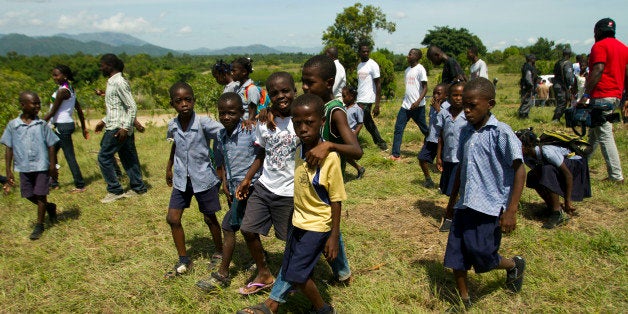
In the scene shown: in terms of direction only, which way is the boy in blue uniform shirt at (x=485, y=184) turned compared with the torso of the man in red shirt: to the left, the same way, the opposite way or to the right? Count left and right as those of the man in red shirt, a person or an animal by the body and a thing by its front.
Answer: to the left

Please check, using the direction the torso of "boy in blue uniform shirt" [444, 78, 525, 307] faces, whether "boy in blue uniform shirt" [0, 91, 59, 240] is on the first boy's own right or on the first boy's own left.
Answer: on the first boy's own right

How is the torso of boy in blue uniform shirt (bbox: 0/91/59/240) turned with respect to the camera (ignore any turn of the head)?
toward the camera

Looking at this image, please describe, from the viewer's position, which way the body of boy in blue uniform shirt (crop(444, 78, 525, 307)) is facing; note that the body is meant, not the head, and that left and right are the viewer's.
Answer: facing the viewer and to the left of the viewer

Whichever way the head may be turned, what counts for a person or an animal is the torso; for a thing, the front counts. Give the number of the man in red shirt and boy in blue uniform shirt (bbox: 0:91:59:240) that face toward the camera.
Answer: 1

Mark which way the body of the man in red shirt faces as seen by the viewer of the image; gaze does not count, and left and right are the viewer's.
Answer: facing away from the viewer and to the left of the viewer

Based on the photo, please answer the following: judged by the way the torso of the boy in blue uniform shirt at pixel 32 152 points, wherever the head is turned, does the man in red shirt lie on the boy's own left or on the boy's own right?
on the boy's own left

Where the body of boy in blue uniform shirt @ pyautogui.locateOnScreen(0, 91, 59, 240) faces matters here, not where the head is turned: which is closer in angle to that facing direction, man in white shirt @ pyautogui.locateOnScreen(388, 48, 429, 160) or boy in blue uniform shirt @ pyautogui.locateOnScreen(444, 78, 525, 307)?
the boy in blue uniform shirt

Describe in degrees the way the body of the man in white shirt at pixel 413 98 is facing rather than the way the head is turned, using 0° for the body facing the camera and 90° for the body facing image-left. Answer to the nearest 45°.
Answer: approximately 45°

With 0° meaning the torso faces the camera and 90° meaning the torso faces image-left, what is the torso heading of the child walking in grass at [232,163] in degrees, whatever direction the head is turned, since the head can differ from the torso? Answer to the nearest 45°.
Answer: approximately 45°

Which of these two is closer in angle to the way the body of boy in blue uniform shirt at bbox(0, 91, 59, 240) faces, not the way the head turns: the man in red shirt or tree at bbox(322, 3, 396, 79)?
the man in red shirt
